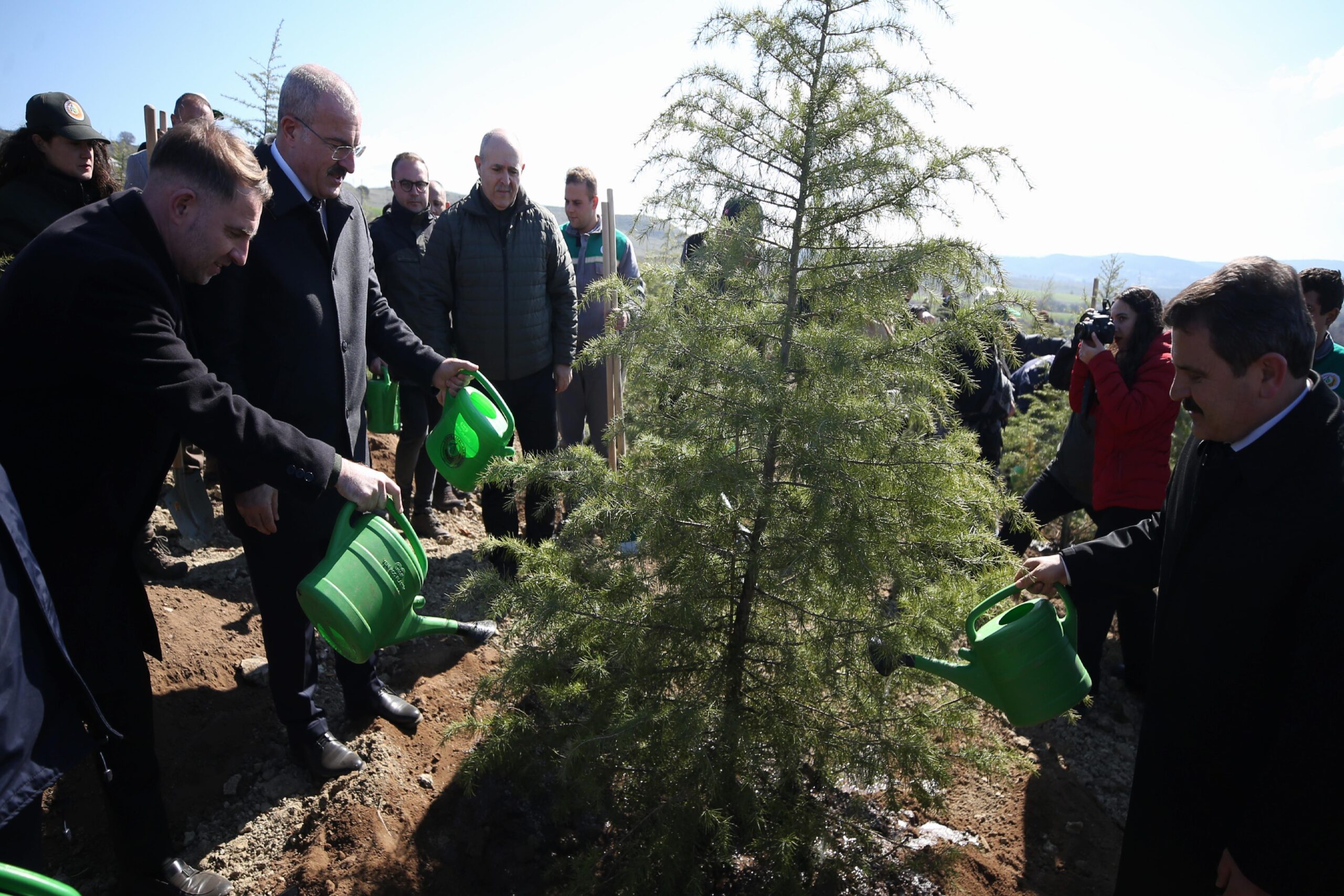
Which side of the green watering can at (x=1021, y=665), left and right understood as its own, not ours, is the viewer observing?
left

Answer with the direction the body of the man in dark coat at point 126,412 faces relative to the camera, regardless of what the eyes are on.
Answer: to the viewer's right

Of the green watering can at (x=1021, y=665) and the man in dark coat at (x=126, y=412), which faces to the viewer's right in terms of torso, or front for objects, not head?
the man in dark coat

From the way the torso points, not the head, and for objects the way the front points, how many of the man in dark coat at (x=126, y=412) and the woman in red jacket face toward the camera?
0

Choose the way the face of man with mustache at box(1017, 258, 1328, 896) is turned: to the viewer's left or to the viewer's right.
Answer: to the viewer's left

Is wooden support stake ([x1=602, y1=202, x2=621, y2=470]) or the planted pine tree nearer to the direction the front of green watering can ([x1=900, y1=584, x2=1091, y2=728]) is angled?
the planted pine tree

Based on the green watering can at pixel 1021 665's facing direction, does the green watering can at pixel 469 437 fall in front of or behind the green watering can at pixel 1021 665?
in front

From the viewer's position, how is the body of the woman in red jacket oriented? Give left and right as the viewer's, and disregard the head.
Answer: facing to the left of the viewer

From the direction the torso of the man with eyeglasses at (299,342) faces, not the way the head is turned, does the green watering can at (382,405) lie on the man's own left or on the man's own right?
on the man's own left

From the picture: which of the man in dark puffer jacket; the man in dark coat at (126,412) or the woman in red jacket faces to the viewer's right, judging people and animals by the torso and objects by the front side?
the man in dark coat

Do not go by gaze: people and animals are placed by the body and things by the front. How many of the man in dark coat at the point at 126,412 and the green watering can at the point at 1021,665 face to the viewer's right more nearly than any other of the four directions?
1

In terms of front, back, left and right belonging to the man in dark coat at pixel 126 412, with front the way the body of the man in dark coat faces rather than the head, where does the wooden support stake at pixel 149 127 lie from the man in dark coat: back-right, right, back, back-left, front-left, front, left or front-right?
left

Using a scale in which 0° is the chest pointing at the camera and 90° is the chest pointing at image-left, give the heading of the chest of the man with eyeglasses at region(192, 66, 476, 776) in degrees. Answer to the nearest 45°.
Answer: approximately 315°

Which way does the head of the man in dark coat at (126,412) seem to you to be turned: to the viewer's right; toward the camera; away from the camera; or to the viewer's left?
to the viewer's right

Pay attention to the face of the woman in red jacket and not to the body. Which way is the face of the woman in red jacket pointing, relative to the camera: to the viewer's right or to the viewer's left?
to the viewer's left

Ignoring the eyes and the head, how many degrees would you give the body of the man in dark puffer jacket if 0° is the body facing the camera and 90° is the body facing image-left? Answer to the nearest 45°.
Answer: approximately 0°

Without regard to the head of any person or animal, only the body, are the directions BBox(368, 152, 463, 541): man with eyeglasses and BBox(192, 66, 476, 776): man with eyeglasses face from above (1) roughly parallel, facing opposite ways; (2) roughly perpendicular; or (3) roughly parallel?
roughly parallel
